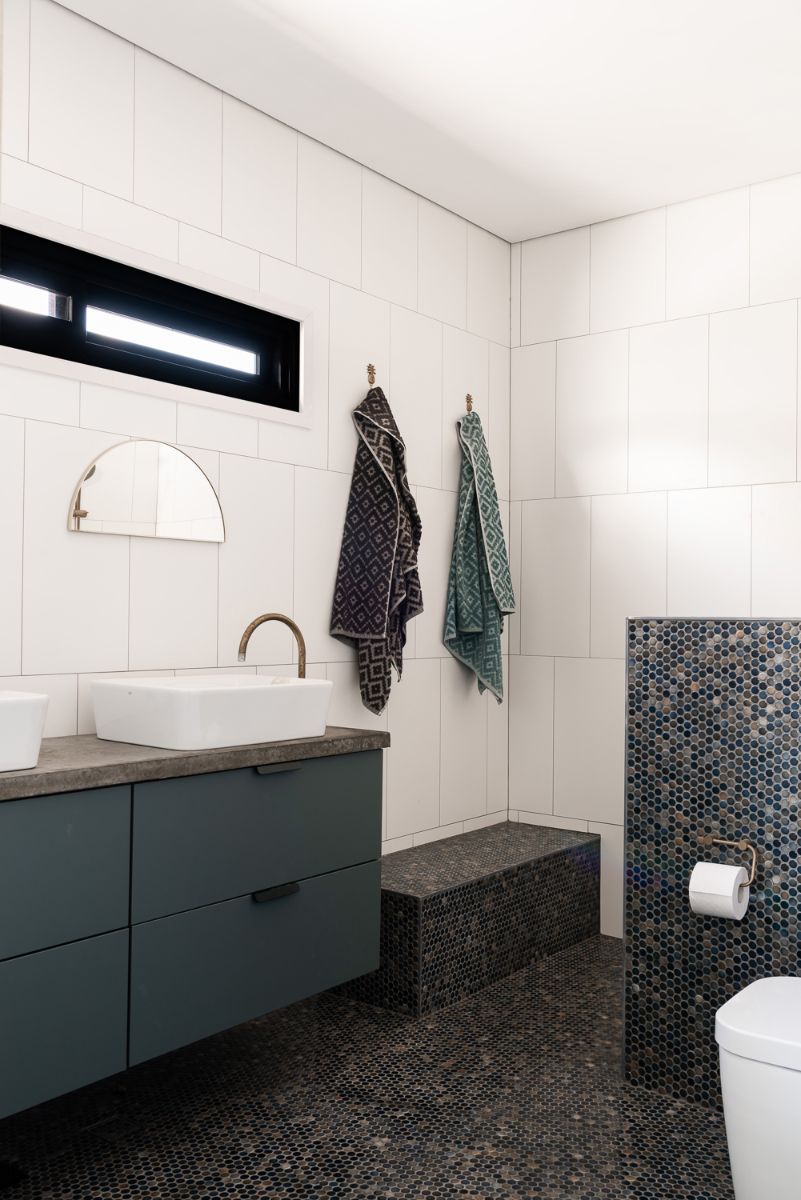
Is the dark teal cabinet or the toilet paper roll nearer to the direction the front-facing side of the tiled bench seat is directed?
the toilet paper roll

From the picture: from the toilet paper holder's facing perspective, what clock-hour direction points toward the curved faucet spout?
The curved faucet spout is roughly at 3 o'clock from the toilet paper holder.

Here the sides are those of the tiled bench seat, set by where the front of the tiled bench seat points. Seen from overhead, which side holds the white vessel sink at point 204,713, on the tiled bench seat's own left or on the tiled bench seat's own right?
on the tiled bench seat's own right

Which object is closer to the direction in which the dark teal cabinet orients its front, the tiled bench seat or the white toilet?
the white toilet

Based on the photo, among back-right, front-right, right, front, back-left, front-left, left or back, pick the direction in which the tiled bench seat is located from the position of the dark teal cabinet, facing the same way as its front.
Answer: left

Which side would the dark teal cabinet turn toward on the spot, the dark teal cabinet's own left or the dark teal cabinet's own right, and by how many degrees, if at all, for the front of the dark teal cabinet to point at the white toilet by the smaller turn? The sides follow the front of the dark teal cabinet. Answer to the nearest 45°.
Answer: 0° — it already faces it

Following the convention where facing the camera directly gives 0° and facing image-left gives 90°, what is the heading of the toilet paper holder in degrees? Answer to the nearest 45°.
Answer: approximately 0°

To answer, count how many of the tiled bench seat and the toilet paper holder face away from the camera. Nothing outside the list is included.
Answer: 0

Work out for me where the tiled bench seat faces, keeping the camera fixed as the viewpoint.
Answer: facing the viewer and to the right of the viewer

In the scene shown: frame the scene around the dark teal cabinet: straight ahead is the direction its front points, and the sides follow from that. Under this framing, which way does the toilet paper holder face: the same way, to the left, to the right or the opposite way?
to the right

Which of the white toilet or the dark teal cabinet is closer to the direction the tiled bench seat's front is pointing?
the white toilet
